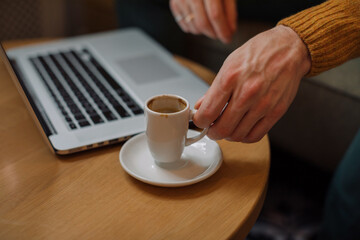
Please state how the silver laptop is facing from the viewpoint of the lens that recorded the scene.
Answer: facing away from the viewer and to the right of the viewer
